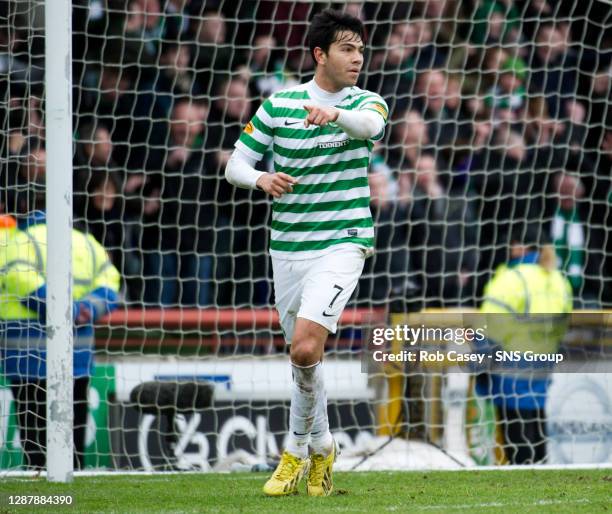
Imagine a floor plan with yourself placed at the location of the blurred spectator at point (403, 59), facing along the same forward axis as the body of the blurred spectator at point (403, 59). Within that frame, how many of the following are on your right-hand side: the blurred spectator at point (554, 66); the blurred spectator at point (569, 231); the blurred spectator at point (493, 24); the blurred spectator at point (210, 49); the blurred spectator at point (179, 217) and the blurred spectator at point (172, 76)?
3

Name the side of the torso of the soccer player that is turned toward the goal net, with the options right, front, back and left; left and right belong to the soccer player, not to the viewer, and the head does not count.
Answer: back

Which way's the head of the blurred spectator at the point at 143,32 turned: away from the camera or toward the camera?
toward the camera

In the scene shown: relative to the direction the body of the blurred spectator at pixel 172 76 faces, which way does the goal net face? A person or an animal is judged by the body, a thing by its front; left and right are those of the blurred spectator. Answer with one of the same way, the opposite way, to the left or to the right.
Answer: the same way

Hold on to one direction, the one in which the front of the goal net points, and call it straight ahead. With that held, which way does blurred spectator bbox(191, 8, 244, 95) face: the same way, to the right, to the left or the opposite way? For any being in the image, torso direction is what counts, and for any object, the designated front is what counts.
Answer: the same way

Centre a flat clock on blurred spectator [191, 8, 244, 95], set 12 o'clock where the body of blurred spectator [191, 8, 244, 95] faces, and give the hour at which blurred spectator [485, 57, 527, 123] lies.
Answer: blurred spectator [485, 57, 527, 123] is roughly at 9 o'clock from blurred spectator [191, 8, 244, 95].

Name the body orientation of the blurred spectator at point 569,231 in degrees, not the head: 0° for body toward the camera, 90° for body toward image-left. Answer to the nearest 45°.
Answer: approximately 0°

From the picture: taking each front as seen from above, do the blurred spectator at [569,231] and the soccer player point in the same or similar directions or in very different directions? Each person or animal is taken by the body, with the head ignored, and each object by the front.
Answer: same or similar directions

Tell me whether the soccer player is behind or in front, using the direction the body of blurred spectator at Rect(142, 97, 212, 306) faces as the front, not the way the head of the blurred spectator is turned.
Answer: in front

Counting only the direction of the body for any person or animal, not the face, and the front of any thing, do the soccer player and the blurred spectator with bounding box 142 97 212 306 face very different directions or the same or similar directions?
same or similar directions

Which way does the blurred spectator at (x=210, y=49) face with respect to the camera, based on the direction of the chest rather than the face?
toward the camera

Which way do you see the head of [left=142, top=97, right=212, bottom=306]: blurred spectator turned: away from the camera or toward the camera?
toward the camera

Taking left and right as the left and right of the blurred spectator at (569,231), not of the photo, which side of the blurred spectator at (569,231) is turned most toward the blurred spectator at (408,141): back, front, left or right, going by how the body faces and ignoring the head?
right

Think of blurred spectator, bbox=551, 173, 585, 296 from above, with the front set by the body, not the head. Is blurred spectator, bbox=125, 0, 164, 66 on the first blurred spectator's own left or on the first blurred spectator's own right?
on the first blurred spectator's own right

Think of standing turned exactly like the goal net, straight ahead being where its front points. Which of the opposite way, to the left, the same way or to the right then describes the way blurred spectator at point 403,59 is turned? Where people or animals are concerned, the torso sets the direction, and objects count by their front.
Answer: the same way

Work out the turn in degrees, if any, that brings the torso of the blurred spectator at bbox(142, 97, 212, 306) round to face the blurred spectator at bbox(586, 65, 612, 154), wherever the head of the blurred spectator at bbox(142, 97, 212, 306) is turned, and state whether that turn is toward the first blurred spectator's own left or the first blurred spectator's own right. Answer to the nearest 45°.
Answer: approximately 90° to the first blurred spectator's own left

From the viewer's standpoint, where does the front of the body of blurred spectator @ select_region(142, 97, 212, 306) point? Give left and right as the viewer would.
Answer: facing the viewer
